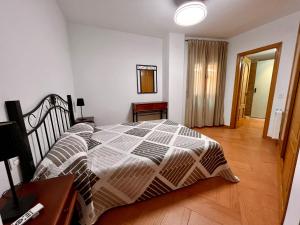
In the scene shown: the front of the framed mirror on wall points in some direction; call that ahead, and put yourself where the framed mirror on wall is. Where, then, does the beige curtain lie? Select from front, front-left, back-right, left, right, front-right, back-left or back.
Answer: left

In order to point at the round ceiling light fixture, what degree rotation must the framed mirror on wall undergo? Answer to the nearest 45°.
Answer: approximately 45° to its left

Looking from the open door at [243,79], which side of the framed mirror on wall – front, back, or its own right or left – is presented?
left

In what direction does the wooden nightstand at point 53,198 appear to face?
to the viewer's right

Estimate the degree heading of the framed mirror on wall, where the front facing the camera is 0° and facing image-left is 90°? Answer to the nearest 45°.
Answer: approximately 0°

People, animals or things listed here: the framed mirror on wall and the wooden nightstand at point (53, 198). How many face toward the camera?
1

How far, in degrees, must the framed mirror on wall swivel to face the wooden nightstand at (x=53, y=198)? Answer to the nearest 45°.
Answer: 0° — it already faces it

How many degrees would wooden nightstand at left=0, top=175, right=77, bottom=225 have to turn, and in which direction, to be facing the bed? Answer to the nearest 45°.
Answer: approximately 45° to its left
